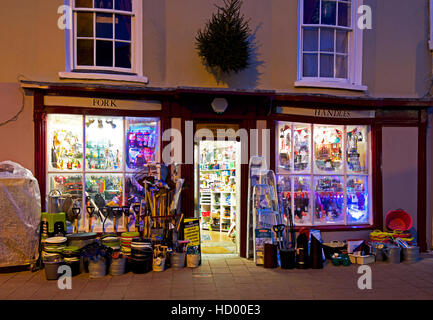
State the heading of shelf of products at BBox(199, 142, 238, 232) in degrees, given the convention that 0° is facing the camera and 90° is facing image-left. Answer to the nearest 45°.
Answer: approximately 0°

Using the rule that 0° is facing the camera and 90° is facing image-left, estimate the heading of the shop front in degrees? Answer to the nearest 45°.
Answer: approximately 0°

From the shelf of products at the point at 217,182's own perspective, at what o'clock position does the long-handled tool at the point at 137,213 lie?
The long-handled tool is roughly at 1 o'clock from the shelf of products.

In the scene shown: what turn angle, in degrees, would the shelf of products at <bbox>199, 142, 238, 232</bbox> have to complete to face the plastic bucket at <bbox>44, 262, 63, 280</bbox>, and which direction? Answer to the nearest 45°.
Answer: approximately 45° to its right

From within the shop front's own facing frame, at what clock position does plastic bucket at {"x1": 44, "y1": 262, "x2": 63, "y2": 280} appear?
The plastic bucket is roughly at 2 o'clock from the shop front.

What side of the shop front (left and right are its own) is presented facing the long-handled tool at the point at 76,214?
right

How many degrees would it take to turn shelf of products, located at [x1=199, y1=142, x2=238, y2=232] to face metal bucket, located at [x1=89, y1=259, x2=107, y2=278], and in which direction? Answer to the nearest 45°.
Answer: approximately 45° to its right
